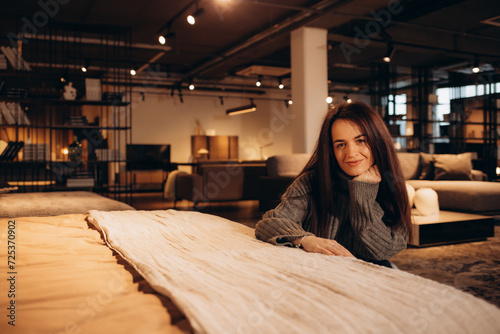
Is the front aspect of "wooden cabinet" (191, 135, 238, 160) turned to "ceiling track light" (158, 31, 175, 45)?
yes

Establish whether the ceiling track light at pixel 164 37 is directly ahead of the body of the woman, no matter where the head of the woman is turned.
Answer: no

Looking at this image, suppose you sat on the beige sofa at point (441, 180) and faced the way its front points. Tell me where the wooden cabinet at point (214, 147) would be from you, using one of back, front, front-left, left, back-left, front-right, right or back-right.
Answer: back-right

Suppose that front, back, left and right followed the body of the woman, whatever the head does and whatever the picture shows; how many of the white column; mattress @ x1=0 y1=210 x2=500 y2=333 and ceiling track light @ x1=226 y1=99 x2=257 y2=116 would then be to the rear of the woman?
2

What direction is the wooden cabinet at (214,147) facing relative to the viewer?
toward the camera

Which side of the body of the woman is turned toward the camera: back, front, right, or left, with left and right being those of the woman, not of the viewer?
front

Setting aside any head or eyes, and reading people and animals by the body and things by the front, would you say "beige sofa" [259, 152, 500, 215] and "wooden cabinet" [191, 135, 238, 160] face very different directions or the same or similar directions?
same or similar directions

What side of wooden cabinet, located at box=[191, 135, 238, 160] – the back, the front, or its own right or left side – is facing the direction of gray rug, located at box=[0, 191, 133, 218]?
front

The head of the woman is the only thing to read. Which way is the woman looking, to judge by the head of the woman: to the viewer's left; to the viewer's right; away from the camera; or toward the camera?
toward the camera

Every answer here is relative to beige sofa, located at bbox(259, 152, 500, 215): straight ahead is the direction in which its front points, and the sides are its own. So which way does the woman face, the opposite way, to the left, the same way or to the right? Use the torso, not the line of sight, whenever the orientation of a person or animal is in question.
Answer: the same way

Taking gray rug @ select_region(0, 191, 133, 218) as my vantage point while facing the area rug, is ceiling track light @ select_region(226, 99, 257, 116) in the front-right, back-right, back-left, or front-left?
front-left

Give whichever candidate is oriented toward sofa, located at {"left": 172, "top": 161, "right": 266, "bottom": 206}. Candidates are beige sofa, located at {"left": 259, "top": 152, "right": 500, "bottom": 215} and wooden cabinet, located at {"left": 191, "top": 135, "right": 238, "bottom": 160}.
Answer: the wooden cabinet

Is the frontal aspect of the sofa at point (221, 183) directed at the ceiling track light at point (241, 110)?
no

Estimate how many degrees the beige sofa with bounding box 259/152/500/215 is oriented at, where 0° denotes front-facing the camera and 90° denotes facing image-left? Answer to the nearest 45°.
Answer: approximately 0°
